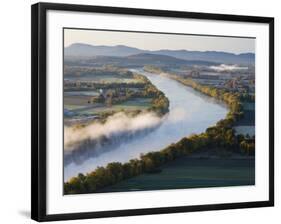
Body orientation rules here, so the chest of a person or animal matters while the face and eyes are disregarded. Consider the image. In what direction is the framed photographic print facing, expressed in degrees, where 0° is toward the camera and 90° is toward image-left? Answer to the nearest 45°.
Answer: approximately 315°
